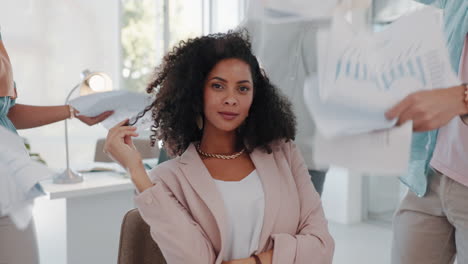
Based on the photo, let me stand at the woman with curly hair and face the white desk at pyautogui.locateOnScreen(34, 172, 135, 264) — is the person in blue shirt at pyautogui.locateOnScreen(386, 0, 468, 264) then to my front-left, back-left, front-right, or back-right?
back-right

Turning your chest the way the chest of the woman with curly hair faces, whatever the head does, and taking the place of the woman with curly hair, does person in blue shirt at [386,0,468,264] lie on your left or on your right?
on your left

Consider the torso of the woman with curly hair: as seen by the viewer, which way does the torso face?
toward the camera

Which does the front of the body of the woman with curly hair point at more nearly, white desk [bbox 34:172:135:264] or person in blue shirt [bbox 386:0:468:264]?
the person in blue shirt

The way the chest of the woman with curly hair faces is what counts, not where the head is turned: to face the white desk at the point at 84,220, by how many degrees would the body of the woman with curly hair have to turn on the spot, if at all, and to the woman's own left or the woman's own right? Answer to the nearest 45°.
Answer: approximately 135° to the woman's own right
